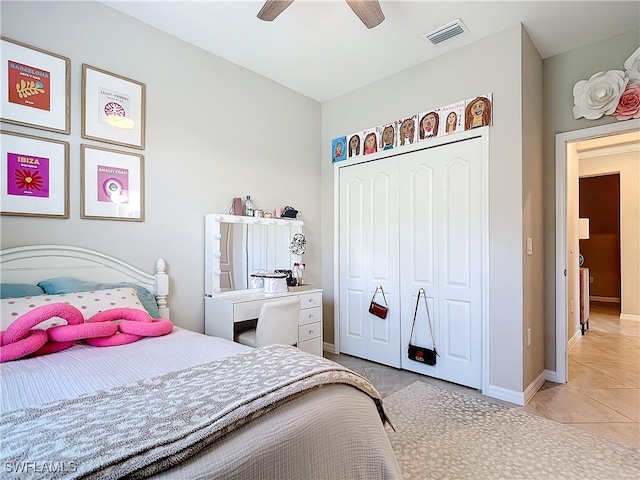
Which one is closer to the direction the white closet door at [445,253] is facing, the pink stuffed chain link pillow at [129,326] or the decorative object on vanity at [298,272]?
the pink stuffed chain link pillow

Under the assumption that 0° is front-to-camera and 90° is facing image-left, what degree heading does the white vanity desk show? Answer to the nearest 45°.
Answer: approximately 315°

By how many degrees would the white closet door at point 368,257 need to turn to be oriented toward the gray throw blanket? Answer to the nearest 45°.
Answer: approximately 45° to its left

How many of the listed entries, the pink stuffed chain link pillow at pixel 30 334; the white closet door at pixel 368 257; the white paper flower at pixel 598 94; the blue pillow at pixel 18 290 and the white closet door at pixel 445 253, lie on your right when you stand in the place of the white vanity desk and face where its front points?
2

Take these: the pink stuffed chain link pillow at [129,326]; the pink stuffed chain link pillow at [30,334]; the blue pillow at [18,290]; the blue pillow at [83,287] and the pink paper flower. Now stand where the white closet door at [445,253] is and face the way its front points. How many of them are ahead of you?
4

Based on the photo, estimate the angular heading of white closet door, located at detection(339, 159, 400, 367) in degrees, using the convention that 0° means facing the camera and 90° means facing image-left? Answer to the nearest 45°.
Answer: approximately 45°

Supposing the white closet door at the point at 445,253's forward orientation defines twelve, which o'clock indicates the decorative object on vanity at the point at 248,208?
The decorative object on vanity is roughly at 1 o'clock from the white closet door.

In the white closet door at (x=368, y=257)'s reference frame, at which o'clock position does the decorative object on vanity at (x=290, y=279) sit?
The decorative object on vanity is roughly at 1 o'clock from the white closet door.
